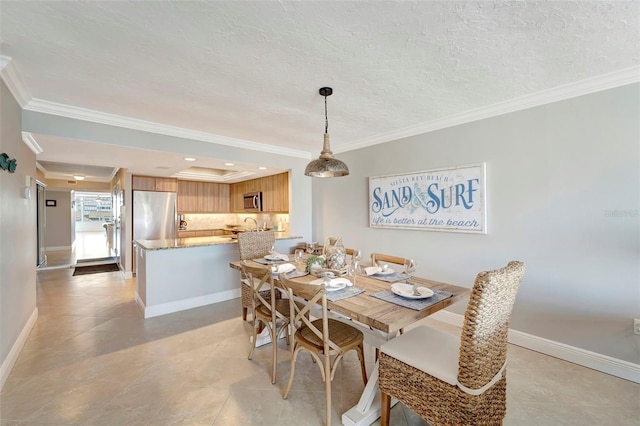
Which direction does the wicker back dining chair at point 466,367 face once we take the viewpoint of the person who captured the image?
facing away from the viewer and to the left of the viewer

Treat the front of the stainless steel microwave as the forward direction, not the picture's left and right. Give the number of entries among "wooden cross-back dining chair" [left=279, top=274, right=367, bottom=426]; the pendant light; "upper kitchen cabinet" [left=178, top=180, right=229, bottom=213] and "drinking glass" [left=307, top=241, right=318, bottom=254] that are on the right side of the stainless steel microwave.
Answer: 1

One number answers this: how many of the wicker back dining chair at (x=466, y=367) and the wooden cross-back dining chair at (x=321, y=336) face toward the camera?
0

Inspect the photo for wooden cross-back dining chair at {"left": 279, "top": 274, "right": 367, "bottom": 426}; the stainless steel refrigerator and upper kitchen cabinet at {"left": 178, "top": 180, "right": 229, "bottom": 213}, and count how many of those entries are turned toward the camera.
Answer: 2

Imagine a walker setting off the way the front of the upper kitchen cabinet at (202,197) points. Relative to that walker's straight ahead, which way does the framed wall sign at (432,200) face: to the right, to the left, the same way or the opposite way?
to the right

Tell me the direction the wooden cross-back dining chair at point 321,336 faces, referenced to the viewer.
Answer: facing away from the viewer and to the right of the viewer

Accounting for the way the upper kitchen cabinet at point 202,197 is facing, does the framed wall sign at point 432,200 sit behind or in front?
in front

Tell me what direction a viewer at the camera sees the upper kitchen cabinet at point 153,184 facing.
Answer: facing the viewer

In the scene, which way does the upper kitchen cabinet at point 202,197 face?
toward the camera

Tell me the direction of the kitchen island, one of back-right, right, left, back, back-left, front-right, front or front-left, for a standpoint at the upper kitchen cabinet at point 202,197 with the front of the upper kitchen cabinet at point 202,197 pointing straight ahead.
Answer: front

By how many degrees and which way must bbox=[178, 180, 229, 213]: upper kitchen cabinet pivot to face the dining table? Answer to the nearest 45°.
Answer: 0° — it already faces it

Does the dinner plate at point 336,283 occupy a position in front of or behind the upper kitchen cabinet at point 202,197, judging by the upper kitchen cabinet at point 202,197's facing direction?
in front

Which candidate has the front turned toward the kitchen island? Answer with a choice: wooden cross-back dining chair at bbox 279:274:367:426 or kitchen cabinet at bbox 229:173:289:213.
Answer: the kitchen cabinet

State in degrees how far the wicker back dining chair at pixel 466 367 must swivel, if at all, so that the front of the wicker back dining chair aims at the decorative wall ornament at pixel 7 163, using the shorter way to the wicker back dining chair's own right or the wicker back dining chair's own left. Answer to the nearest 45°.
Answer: approximately 45° to the wicker back dining chair's own left

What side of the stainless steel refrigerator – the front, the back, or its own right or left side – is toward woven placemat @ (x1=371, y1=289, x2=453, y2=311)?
front

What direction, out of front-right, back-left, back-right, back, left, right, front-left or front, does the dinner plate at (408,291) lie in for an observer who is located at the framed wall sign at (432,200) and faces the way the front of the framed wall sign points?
front-left

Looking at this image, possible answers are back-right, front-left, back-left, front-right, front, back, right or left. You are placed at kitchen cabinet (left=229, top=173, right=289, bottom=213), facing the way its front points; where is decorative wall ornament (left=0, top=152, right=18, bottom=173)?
front

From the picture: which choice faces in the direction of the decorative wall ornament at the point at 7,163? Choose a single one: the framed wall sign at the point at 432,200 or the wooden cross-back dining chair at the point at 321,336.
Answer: the framed wall sign

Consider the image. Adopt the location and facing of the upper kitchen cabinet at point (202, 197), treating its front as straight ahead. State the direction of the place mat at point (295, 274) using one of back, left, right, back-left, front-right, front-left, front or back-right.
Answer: front

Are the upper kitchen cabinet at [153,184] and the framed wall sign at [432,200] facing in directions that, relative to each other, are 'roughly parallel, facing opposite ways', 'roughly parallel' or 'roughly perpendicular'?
roughly perpendicular
